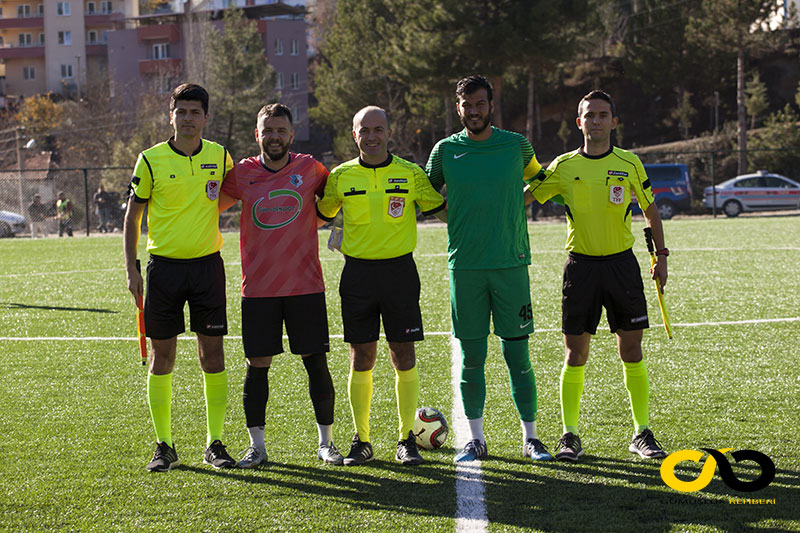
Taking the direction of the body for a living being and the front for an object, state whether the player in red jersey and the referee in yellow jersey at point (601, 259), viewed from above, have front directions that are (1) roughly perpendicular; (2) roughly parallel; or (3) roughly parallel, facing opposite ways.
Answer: roughly parallel

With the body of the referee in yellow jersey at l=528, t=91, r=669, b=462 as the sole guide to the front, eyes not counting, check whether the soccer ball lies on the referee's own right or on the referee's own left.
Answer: on the referee's own right

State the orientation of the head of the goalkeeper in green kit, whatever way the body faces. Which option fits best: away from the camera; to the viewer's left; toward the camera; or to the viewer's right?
toward the camera

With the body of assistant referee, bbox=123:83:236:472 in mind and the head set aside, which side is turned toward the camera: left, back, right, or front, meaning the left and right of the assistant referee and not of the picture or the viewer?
front

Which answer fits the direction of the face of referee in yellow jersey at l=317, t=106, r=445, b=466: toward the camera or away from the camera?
toward the camera

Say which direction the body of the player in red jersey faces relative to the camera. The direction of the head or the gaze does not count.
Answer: toward the camera

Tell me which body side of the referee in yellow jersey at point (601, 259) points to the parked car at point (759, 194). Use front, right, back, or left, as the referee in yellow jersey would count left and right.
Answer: back

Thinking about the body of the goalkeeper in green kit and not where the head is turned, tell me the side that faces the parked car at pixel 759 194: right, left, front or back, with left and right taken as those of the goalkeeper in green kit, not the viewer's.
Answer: back

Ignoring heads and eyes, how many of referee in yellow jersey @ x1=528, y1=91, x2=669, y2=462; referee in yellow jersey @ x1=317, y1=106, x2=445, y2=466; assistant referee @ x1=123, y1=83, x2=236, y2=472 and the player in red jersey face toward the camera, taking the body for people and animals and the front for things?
4

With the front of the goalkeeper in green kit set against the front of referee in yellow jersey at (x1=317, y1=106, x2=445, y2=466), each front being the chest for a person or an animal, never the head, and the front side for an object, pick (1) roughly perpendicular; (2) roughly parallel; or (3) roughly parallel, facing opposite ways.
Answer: roughly parallel

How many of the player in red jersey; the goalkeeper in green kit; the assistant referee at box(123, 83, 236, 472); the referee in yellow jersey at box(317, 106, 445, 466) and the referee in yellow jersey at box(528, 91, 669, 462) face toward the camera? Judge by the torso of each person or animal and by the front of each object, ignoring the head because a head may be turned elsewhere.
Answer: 5

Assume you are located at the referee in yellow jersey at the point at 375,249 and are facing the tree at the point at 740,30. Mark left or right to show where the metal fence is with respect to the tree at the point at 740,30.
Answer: left

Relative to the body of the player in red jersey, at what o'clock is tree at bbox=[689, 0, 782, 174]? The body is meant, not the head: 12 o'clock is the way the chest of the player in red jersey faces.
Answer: The tree is roughly at 7 o'clock from the player in red jersey.

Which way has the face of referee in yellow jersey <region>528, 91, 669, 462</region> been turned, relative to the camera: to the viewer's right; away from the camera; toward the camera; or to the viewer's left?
toward the camera

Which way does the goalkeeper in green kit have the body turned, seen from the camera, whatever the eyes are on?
toward the camera

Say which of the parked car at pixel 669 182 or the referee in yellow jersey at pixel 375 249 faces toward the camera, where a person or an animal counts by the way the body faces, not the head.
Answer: the referee in yellow jersey

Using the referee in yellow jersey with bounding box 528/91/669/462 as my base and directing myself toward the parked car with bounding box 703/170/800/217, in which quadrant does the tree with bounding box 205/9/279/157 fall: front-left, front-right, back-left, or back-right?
front-left
